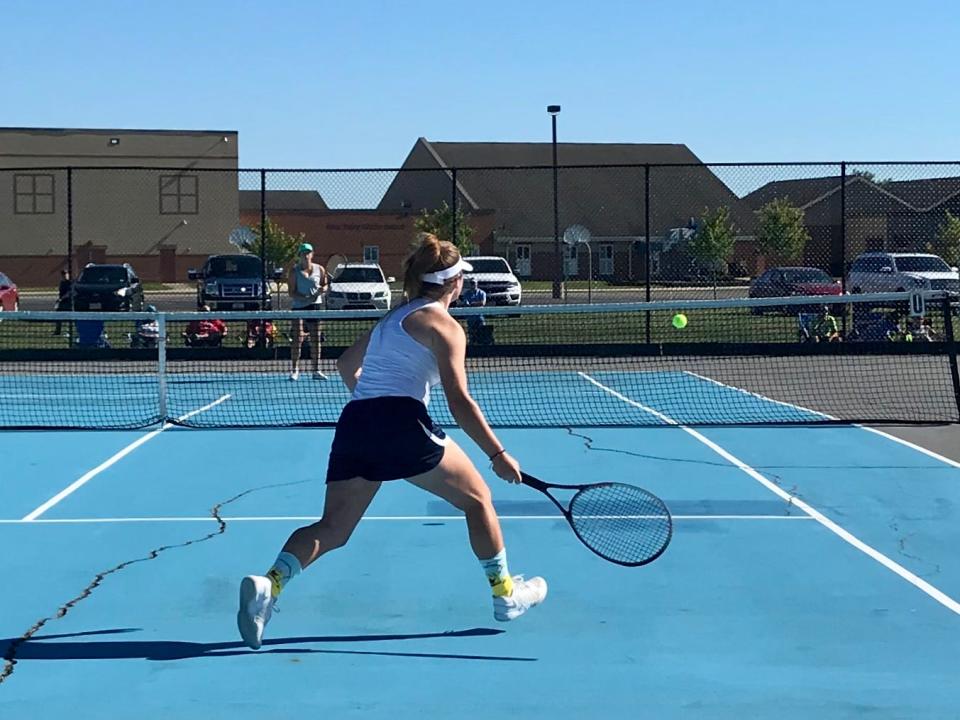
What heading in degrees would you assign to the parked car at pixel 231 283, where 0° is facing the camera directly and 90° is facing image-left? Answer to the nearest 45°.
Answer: approximately 0°

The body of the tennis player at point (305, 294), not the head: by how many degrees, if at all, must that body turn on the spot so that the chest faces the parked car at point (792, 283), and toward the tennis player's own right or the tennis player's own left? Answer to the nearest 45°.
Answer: approximately 135° to the tennis player's own left

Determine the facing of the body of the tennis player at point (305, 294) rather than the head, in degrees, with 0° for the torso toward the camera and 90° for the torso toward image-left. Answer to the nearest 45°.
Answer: approximately 0°

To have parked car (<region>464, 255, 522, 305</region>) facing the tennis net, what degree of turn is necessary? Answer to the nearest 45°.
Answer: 0° — it already faces it

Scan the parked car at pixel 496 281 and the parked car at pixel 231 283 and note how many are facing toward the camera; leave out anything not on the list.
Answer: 2
